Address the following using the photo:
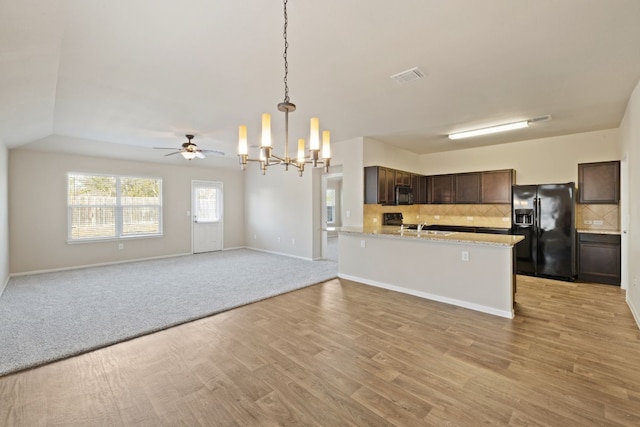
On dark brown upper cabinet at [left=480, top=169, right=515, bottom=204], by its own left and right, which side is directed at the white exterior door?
right

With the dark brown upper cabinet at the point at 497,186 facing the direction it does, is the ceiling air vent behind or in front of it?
in front

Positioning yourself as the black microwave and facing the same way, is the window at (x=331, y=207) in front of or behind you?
behind

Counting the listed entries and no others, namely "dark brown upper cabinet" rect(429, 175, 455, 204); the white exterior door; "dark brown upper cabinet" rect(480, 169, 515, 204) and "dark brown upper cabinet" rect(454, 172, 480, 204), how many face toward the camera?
4

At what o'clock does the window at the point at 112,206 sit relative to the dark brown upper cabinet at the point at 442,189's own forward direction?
The window is roughly at 2 o'clock from the dark brown upper cabinet.

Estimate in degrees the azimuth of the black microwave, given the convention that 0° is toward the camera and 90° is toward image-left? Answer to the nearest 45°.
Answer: approximately 315°

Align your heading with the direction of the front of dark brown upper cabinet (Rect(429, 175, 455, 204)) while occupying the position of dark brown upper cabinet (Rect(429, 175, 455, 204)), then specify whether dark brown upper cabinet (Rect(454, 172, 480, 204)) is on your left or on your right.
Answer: on your left

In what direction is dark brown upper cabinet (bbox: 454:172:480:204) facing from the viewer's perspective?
toward the camera

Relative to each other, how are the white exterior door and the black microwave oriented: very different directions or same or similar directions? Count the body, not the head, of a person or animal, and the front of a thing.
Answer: same or similar directions

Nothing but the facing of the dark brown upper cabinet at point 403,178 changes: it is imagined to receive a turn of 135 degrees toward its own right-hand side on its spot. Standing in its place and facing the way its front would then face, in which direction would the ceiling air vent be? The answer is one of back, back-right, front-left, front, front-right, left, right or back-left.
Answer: left

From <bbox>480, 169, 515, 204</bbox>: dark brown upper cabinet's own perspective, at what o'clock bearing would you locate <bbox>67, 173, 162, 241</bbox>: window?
The window is roughly at 2 o'clock from the dark brown upper cabinet.

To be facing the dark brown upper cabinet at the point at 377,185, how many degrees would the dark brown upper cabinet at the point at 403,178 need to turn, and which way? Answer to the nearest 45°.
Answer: approximately 90° to its right

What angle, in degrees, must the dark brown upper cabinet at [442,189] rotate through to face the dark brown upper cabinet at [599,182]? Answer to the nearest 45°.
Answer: approximately 90° to its left

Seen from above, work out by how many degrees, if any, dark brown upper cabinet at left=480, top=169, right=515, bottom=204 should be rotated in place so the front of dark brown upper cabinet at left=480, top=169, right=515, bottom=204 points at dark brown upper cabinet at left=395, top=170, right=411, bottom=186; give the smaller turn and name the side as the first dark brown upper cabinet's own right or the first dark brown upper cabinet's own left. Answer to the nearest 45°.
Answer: approximately 90° to the first dark brown upper cabinet's own right

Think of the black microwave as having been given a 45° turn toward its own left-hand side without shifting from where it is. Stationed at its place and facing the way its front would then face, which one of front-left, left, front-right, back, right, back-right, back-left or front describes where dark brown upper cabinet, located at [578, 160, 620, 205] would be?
front

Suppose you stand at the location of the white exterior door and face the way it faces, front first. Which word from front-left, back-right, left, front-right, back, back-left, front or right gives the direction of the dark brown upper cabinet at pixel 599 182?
front-left

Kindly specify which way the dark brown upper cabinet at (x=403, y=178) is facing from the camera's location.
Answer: facing the viewer and to the right of the viewer

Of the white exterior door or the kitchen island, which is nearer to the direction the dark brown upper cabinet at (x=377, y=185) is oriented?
the kitchen island

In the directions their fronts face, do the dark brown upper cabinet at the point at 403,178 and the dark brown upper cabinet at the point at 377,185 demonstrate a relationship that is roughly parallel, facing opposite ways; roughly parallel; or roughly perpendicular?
roughly parallel
